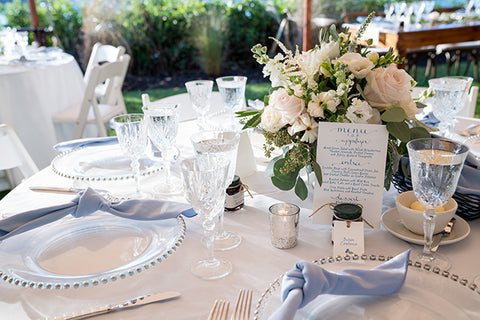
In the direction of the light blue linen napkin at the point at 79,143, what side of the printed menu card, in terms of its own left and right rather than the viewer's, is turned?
right

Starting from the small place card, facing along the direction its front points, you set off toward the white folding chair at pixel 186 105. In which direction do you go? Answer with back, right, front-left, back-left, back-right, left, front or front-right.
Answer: back-right

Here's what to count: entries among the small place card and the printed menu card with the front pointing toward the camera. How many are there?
2

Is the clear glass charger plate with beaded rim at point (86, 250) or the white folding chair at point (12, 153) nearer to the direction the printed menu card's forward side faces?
the clear glass charger plate with beaded rim

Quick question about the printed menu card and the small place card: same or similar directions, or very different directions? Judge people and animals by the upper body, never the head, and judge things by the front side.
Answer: same or similar directions

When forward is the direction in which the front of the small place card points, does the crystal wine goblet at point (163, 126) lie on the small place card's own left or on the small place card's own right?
on the small place card's own right

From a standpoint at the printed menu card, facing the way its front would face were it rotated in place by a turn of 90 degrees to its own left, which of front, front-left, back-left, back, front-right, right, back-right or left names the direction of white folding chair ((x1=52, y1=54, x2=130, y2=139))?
back-left

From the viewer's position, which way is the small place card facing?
facing the viewer

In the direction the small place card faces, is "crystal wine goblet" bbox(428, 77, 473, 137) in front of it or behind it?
behind
